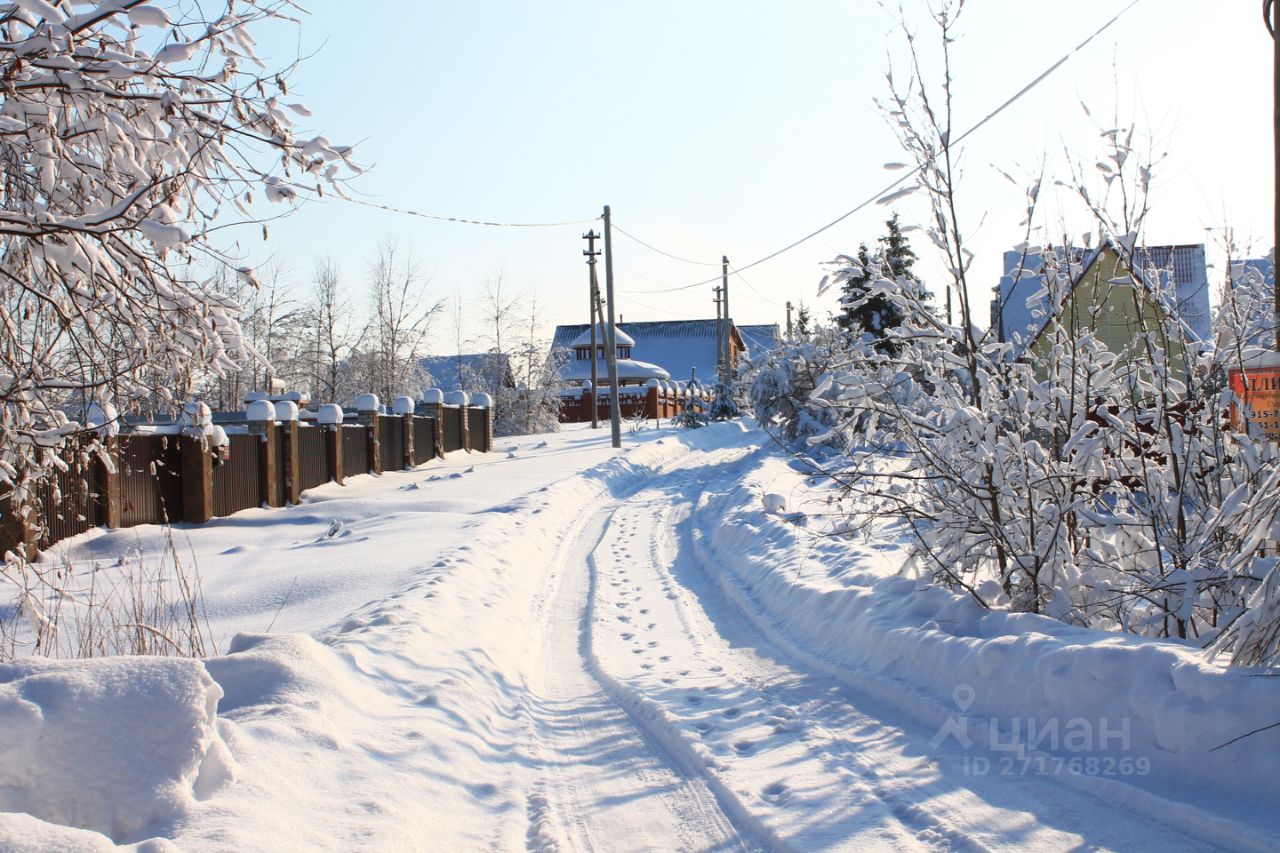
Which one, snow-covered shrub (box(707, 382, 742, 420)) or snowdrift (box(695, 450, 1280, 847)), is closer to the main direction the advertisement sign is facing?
the snowdrift

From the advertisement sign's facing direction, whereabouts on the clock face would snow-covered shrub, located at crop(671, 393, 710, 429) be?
The snow-covered shrub is roughly at 5 o'clock from the advertisement sign.

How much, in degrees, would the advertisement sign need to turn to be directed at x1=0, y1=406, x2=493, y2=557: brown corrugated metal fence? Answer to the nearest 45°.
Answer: approximately 90° to its right

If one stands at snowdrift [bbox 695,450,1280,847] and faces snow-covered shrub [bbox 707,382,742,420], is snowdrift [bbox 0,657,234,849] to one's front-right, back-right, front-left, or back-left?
back-left

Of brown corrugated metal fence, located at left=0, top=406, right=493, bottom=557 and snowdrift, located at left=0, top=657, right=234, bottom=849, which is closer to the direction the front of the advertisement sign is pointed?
the snowdrift

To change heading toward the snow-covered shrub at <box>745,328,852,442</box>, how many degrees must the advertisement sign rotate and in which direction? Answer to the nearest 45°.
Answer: approximately 135° to its right

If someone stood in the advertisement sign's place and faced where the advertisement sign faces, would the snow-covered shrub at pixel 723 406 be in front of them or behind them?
behind

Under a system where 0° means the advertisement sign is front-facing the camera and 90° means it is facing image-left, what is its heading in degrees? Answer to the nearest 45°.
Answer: approximately 0°

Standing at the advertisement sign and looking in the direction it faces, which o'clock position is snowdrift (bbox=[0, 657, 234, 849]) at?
The snowdrift is roughly at 1 o'clock from the advertisement sign.

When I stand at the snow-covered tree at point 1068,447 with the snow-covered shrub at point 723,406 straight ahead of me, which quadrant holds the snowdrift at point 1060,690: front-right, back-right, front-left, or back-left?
back-left
